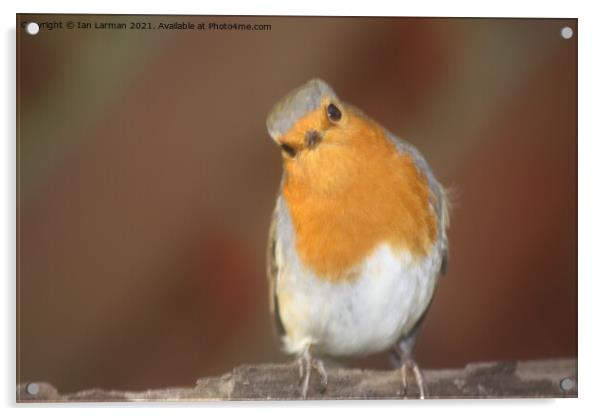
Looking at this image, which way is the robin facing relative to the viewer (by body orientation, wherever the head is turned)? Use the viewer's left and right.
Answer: facing the viewer
